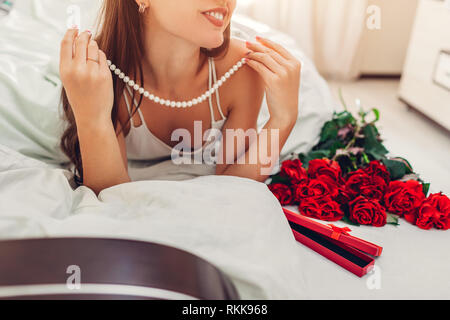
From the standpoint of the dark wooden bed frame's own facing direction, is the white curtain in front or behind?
behind

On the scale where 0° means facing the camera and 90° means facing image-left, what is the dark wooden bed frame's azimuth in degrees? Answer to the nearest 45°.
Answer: approximately 0°
